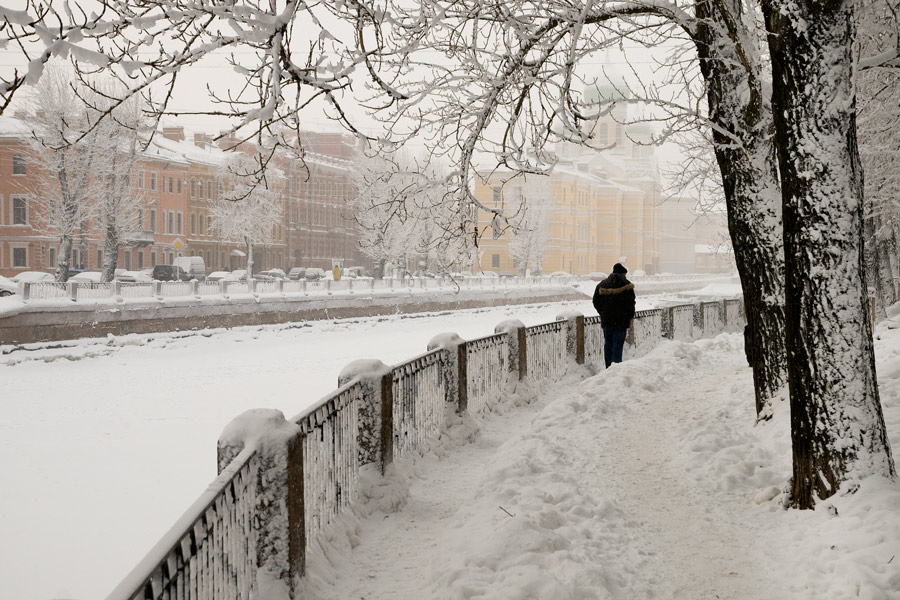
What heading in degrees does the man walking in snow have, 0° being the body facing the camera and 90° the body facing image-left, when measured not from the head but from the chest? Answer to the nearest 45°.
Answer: approximately 180°

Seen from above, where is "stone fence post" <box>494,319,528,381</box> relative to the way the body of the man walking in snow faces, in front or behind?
behind

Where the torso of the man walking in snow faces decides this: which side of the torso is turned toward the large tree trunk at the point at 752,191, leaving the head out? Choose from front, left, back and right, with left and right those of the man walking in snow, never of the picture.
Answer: back

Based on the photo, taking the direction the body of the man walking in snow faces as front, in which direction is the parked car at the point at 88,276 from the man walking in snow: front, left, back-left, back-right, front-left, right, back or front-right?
front-left

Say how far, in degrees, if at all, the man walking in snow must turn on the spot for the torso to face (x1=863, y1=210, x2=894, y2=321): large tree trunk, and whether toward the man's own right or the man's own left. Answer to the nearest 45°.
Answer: approximately 45° to the man's own right

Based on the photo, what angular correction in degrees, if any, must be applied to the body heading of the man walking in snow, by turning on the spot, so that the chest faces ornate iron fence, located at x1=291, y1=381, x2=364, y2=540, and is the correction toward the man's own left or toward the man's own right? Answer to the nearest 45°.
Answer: approximately 180°

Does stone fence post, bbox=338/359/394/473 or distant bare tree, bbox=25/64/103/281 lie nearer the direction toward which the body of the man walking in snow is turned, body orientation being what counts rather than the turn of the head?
the distant bare tree

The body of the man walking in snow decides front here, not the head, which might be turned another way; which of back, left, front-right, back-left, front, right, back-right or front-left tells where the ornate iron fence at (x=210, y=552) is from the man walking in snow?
back

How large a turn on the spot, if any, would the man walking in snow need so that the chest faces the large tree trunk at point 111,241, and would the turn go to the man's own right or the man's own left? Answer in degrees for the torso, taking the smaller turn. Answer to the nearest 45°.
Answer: approximately 45° to the man's own left

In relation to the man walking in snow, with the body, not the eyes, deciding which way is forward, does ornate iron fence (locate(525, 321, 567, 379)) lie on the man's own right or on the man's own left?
on the man's own left

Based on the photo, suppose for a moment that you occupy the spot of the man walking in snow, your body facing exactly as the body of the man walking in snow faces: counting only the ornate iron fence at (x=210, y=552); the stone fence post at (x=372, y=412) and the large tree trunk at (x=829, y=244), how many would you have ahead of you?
0

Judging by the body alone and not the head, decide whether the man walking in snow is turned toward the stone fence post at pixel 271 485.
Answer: no

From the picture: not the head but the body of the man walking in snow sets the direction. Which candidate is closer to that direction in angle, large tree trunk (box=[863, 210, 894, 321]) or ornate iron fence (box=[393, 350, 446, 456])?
the large tree trunk
